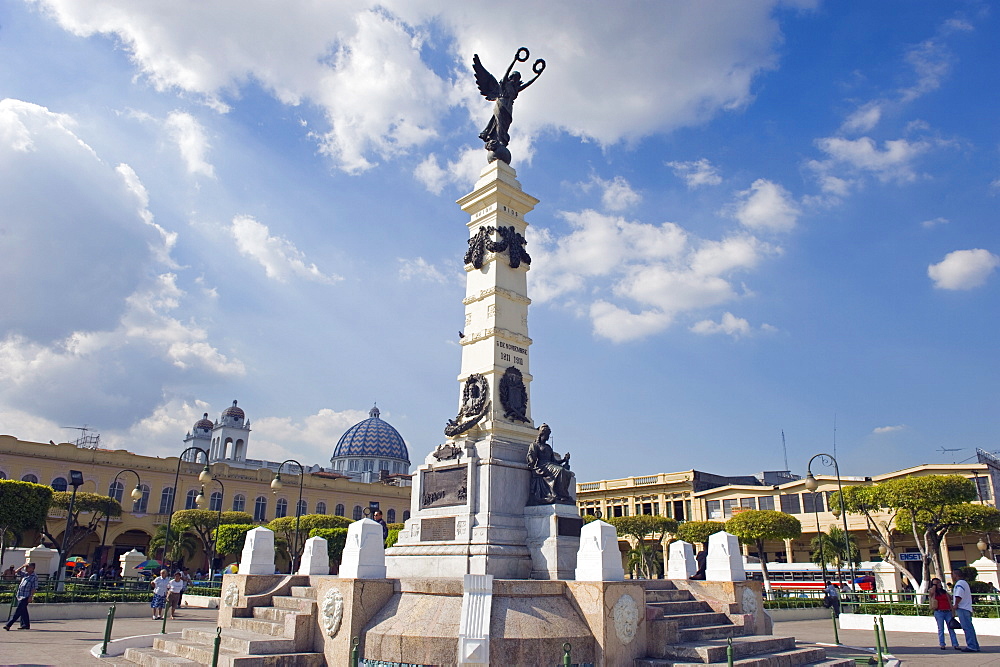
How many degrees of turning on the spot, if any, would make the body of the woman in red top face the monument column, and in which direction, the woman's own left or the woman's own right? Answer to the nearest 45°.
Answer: approximately 45° to the woman's own right

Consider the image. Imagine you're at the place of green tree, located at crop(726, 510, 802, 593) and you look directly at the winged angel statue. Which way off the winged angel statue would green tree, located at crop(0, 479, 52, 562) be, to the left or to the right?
right

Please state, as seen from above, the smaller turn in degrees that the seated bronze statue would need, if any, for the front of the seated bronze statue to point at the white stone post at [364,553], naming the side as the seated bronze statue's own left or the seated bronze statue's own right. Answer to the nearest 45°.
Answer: approximately 90° to the seated bronze statue's own right

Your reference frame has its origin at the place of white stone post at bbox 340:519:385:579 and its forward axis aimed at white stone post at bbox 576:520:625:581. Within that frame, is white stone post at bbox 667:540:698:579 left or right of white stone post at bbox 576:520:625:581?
left

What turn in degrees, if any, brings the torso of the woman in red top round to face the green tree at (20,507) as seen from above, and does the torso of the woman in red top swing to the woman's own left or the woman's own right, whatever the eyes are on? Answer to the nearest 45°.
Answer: approximately 90° to the woman's own right

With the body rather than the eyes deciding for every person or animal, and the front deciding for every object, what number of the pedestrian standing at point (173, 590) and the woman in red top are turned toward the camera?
2

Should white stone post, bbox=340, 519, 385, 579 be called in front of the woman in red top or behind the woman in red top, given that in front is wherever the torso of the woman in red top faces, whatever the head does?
in front

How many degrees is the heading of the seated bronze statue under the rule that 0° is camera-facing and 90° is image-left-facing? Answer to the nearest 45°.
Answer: approximately 315°

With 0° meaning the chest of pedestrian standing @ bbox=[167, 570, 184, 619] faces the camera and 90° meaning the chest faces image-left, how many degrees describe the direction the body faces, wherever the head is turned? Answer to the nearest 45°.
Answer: approximately 0°
